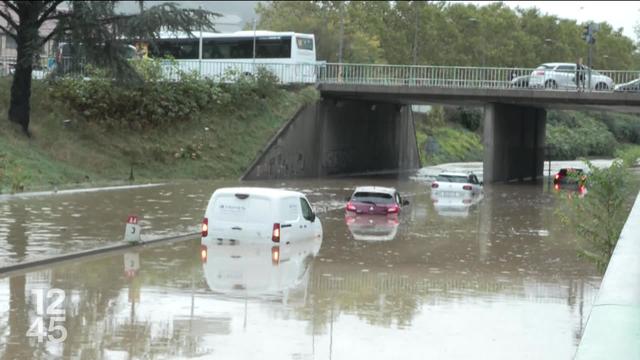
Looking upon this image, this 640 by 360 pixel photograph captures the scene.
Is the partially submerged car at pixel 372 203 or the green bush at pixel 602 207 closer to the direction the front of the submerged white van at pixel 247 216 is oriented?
the partially submerged car

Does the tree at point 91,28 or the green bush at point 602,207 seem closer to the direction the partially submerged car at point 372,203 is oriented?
the tree

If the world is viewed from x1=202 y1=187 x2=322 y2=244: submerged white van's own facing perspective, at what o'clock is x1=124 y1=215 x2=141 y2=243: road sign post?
The road sign post is roughly at 8 o'clock from the submerged white van.

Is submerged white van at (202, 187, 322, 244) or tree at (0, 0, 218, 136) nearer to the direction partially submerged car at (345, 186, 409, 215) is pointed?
the tree

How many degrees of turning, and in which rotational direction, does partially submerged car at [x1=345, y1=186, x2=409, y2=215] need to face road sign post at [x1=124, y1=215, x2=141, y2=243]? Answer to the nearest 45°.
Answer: approximately 135° to its left

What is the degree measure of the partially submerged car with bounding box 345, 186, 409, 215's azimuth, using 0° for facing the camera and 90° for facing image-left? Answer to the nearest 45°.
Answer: approximately 180°

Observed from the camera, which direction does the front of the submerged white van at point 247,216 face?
facing away from the viewer and to the right of the viewer
